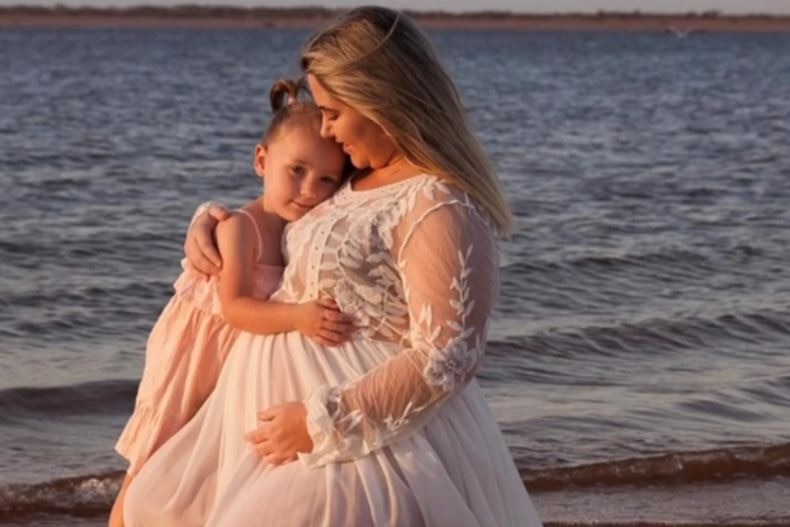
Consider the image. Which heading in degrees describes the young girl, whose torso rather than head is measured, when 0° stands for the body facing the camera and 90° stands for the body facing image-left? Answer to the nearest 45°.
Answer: approximately 315°

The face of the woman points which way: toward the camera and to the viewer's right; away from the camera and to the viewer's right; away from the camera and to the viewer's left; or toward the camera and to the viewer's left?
toward the camera and to the viewer's left

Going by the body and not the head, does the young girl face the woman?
yes

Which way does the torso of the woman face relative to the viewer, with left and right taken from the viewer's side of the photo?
facing the viewer and to the left of the viewer

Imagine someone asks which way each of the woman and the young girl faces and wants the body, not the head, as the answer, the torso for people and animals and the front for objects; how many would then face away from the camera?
0
